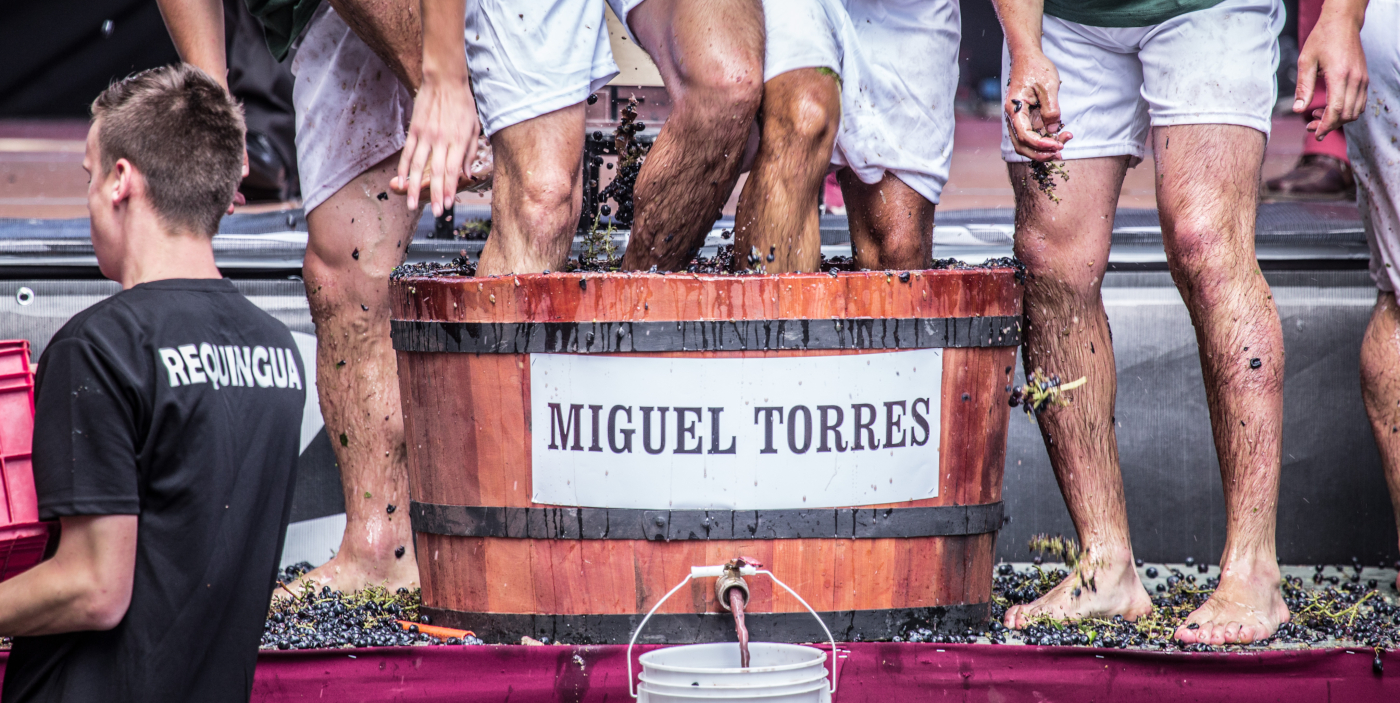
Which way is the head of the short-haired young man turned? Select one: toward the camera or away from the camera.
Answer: away from the camera

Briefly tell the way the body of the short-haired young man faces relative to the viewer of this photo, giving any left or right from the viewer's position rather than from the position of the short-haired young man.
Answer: facing away from the viewer and to the left of the viewer

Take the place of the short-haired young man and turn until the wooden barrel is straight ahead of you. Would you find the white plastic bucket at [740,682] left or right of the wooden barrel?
right

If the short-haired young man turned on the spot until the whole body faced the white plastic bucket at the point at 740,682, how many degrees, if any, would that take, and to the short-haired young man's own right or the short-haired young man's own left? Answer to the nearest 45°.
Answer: approximately 135° to the short-haired young man's own right

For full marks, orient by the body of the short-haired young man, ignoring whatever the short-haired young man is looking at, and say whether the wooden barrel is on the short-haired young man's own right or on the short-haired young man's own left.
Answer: on the short-haired young man's own right
